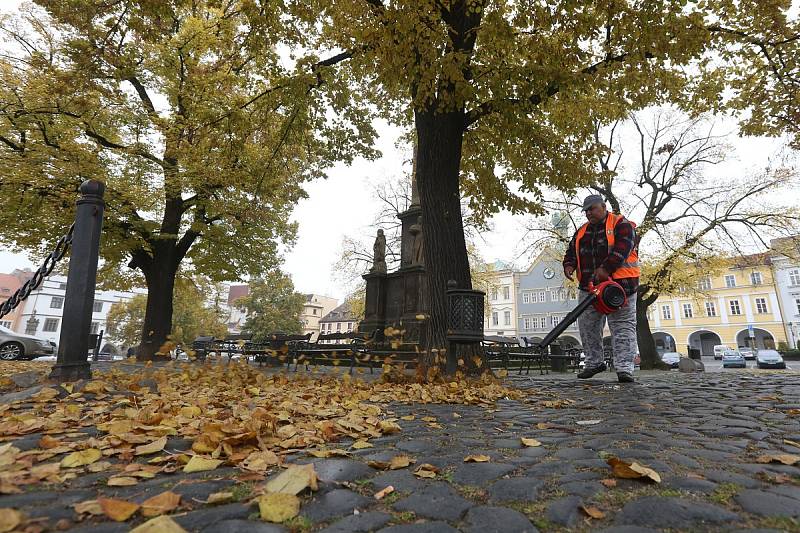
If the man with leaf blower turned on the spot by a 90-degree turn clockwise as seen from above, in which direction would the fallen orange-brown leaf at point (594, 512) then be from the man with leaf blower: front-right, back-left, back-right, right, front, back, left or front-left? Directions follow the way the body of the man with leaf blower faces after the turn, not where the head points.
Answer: back-left

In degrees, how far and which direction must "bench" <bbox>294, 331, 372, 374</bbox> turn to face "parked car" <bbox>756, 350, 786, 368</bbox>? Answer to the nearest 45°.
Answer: approximately 180°

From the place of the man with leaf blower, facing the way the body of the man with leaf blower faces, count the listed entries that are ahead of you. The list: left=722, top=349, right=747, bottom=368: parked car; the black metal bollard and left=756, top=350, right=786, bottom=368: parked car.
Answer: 1

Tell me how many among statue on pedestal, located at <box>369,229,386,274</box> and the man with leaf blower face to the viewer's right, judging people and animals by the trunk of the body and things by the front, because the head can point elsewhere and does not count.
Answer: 0

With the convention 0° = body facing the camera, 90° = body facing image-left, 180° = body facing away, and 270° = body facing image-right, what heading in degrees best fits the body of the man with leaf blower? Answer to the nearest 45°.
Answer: approximately 45°

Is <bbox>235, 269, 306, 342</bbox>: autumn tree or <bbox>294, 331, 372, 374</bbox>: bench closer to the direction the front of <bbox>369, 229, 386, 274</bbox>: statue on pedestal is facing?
the bench

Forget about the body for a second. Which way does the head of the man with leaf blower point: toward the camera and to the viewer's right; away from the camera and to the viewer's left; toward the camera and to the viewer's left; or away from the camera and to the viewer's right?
toward the camera and to the viewer's left

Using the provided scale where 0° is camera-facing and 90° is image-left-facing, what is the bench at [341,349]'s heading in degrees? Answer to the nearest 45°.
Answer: approximately 45°

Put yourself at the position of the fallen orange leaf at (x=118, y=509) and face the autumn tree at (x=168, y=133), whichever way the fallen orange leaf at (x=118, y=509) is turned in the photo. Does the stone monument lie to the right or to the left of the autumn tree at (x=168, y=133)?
right

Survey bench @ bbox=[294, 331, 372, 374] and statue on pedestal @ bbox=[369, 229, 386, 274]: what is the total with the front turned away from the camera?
0

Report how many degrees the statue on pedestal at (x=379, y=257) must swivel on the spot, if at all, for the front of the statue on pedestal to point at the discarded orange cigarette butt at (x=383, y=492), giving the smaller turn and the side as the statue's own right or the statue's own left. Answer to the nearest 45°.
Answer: approximately 45° to the statue's own left

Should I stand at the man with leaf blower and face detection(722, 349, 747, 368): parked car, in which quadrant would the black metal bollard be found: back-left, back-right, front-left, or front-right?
back-left

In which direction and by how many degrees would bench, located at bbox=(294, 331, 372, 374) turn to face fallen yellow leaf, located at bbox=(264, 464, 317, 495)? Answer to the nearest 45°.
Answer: approximately 45° to its left

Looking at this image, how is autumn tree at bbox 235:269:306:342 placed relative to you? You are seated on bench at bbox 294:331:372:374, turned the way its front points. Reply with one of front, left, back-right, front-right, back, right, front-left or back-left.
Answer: back-right
